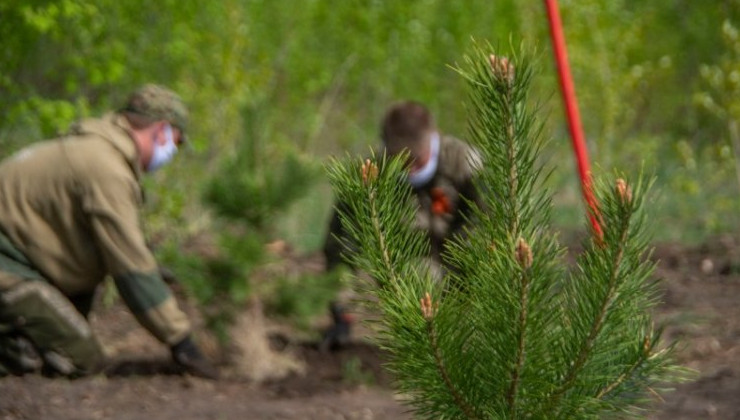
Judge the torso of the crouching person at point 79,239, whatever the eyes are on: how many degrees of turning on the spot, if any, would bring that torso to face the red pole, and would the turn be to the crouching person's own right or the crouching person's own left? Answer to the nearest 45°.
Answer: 0° — they already face it

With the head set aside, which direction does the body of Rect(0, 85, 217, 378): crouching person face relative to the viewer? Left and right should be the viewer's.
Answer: facing to the right of the viewer
